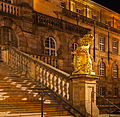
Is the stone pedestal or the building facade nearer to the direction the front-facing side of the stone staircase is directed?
the stone pedestal

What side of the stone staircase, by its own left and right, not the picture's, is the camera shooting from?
front

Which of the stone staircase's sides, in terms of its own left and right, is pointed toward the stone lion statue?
left

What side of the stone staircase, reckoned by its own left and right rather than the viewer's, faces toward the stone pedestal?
left

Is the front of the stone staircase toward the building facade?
no
